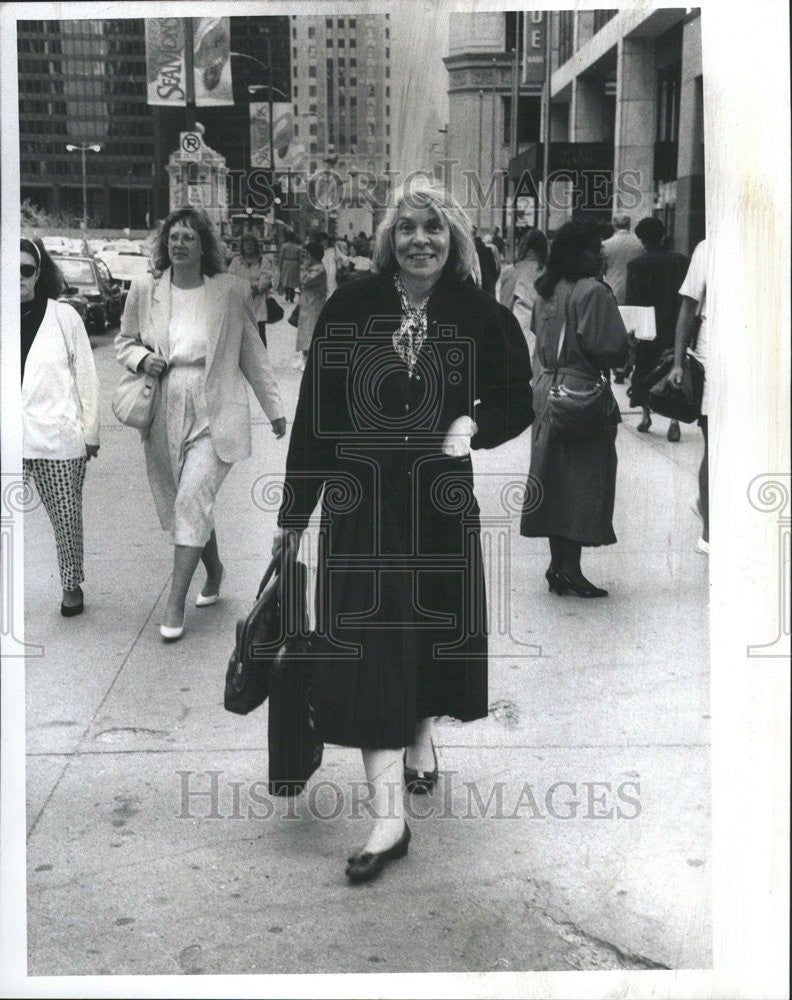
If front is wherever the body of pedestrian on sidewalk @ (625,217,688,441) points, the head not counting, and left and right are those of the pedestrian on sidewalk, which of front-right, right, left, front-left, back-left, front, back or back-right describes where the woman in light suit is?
left

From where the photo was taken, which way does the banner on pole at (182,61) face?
toward the camera

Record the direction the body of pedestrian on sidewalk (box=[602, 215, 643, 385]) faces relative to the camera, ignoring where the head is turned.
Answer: away from the camera

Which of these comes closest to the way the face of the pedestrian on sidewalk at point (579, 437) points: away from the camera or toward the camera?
away from the camera

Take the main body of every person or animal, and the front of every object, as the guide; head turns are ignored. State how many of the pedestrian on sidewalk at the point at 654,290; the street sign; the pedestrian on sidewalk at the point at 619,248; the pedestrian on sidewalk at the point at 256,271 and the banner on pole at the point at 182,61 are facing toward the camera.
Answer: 3

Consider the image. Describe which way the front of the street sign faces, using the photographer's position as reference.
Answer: facing the viewer

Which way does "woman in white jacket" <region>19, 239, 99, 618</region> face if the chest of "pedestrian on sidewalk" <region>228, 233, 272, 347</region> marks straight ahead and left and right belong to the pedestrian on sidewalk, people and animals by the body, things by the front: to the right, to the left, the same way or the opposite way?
the same way

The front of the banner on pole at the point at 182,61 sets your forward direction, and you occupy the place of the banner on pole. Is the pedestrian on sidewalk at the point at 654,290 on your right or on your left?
on your left

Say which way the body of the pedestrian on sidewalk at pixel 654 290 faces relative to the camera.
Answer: away from the camera

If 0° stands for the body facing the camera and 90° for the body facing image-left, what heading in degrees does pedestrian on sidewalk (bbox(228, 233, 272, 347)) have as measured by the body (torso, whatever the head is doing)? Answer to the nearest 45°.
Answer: approximately 0°

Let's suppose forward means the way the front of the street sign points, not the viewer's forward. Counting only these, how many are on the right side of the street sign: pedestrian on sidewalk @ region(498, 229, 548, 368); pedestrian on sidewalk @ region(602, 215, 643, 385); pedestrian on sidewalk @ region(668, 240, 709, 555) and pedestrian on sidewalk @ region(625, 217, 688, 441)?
0

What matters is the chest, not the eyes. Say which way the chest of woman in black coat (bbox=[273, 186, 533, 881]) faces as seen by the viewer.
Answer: toward the camera

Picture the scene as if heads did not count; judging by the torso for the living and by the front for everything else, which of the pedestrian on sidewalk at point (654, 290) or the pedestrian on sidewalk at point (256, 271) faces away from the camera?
the pedestrian on sidewalk at point (654, 290)

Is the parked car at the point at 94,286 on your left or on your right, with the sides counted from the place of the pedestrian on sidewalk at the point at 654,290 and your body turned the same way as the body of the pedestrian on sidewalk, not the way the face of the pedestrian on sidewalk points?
on your left
